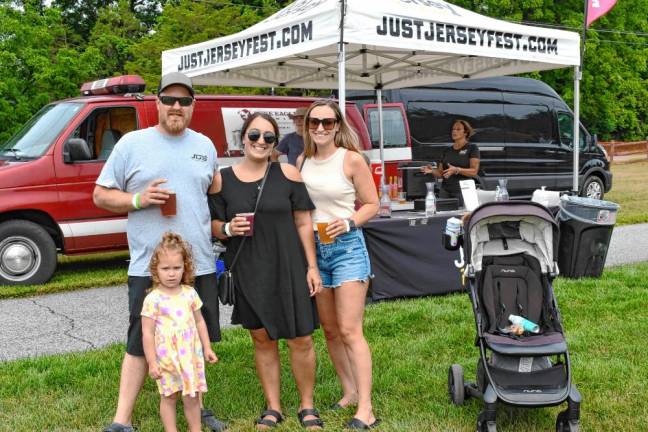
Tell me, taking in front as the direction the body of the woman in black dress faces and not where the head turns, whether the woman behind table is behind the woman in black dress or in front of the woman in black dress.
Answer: behind

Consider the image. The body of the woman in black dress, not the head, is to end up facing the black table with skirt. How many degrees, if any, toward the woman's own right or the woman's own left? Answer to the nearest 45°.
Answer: approximately 135° to the woman's own left

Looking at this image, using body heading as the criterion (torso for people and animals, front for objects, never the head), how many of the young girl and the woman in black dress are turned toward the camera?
2

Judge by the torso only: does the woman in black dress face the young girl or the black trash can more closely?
the young girl

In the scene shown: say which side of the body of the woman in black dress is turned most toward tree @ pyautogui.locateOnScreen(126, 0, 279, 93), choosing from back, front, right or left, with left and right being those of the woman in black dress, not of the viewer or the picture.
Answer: back

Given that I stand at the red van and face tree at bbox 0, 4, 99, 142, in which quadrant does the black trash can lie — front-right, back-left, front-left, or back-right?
back-right

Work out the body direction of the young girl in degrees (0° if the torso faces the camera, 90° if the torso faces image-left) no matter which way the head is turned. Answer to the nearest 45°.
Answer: approximately 0°

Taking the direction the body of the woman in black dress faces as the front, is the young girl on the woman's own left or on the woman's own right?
on the woman's own right

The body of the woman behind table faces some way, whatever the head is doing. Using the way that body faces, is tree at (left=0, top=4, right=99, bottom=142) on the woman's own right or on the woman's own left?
on the woman's own right
